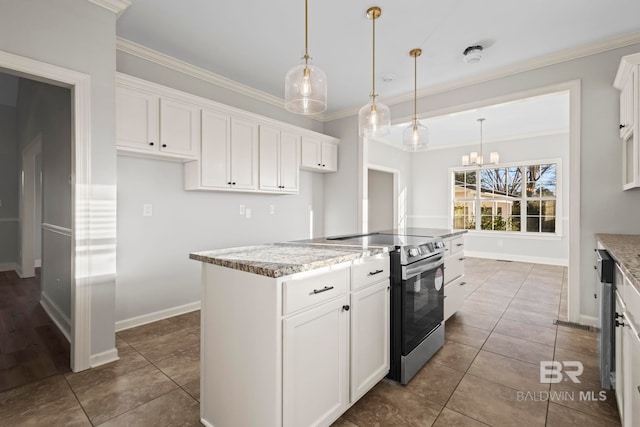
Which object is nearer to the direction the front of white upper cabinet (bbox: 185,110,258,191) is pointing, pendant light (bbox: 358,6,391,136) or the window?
the pendant light

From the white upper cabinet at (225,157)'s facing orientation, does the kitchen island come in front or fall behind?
in front

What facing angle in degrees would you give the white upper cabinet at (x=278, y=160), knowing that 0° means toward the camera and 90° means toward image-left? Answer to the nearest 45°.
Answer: approximately 315°

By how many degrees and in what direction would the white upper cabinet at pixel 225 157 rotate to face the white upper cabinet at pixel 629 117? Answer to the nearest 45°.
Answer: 0° — it already faces it

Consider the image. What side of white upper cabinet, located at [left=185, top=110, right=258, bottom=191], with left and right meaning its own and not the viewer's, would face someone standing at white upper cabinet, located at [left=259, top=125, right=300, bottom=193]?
left

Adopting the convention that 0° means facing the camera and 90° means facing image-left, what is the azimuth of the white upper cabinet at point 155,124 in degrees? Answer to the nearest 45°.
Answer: approximately 315°

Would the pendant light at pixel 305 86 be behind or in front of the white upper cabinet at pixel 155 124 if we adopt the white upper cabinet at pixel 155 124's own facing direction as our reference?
in front

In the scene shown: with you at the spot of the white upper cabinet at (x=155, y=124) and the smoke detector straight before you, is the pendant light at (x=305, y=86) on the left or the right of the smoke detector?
right

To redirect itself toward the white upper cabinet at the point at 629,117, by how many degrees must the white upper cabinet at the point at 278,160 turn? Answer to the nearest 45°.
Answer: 0° — it already faces it

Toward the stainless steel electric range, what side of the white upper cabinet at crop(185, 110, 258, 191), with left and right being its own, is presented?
front

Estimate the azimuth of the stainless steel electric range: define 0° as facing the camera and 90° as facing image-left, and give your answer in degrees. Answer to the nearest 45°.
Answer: approximately 315°

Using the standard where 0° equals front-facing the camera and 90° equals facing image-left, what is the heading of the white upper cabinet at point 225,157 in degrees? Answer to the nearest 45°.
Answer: approximately 315°
